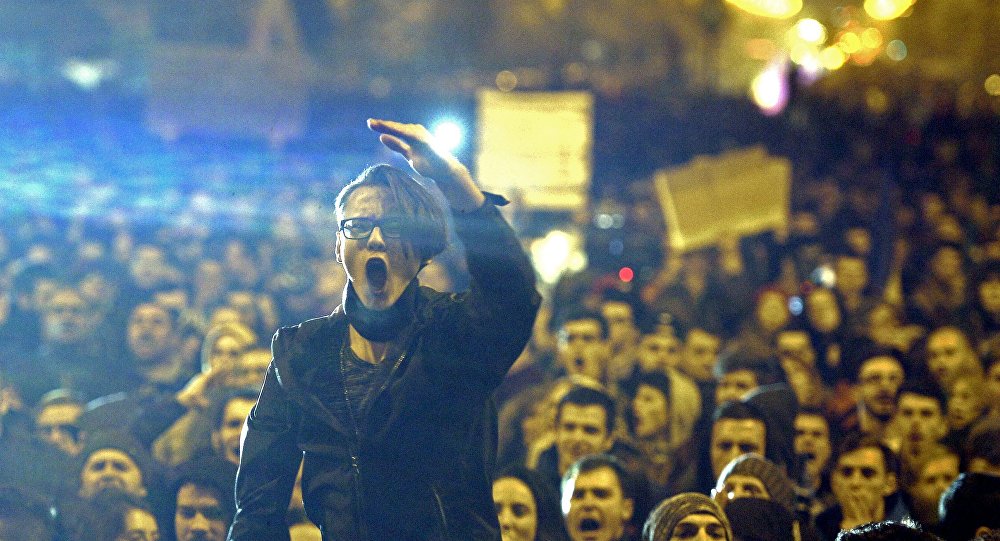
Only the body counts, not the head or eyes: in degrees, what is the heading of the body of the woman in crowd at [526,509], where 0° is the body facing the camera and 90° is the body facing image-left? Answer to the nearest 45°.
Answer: approximately 45°

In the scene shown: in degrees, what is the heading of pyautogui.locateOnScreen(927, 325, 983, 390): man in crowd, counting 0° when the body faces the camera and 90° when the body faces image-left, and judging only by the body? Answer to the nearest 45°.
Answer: approximately 45°

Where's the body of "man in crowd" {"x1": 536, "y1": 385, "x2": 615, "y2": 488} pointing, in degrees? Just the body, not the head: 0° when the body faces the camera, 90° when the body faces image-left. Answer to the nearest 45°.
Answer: approximately 45°

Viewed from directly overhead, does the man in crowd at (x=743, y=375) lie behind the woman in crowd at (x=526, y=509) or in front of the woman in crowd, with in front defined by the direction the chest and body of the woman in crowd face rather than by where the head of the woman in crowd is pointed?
behind

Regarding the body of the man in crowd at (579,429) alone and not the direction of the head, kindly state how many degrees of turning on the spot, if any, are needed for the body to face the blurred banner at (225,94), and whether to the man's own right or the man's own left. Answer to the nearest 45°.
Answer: approximately 180°

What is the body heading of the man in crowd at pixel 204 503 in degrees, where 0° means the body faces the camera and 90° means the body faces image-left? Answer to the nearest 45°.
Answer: approximately 0°
